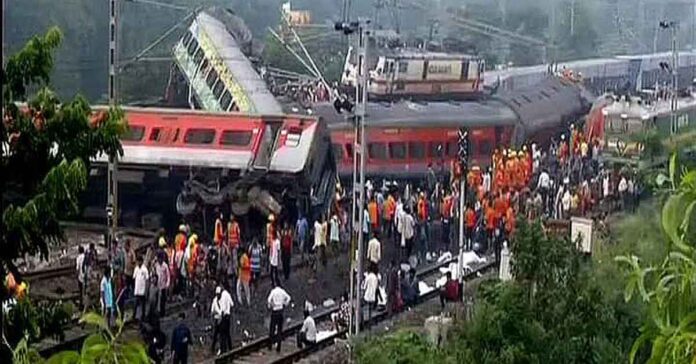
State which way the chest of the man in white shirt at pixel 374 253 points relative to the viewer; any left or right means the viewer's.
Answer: facing away from the viewer

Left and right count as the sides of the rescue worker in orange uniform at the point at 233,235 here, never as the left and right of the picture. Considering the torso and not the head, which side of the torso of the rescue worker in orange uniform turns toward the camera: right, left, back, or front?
back

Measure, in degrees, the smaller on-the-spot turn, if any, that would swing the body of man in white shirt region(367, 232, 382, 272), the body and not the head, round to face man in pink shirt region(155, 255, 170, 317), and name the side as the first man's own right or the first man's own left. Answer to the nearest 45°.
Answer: approximately 135° to the first man's own left

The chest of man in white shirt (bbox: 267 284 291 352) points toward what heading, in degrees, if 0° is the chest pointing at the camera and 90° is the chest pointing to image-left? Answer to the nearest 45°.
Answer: approximately 180°

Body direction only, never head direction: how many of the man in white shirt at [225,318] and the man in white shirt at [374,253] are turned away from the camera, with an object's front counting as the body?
2

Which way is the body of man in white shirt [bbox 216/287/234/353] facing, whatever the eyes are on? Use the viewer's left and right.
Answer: facing away from the viewer
